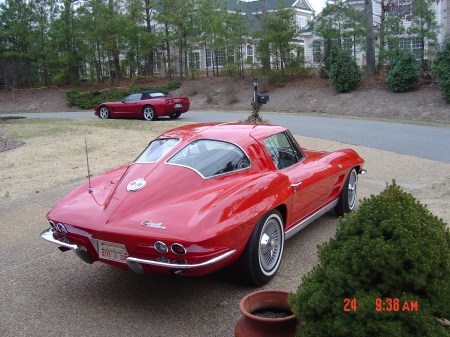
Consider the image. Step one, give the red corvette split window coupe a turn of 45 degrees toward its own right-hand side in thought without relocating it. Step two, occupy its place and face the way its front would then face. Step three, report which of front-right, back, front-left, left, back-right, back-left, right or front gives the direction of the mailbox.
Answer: left

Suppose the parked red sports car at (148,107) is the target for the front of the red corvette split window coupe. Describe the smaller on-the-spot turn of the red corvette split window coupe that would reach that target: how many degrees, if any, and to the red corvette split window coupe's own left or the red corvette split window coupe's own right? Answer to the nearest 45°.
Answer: approximately 45° to the red corvette split window coupe's own left

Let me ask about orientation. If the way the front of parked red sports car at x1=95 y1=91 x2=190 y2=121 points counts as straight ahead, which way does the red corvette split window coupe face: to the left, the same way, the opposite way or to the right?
to the right

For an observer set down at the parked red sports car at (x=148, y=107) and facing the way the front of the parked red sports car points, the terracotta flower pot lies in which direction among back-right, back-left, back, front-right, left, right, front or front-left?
back-left

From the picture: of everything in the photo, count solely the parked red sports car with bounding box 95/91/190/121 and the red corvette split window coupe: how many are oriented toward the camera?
0

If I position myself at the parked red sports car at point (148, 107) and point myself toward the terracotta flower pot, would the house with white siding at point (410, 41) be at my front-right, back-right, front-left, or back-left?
back-left

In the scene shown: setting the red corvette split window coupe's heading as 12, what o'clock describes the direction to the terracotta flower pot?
The terracotta flower pot is roughly at 4 o'clock from the red corvette split window coupe.

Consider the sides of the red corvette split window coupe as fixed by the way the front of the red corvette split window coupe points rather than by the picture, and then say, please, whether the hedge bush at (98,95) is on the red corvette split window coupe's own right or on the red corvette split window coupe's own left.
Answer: on the red corvette split window coupe's own left

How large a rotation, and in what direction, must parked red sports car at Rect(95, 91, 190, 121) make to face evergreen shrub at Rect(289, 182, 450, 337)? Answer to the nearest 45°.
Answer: approximately 135° to its left

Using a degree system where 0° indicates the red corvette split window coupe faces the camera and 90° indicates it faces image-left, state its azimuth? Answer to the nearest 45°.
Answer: approximately 225°

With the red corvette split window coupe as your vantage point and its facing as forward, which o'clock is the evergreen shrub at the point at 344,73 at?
The evergreen shrub is roughly at 11 o'clock from the red corvette split window coupe.
